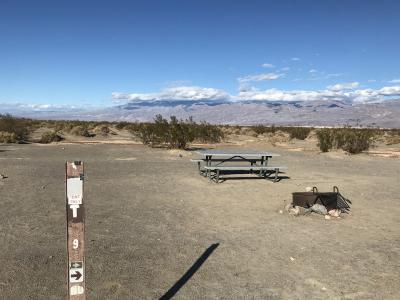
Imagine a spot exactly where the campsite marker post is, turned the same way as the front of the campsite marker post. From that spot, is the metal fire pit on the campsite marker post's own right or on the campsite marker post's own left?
on the campsite marker post's own left

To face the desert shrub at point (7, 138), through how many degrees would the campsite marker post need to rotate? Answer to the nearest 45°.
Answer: approximately 180°

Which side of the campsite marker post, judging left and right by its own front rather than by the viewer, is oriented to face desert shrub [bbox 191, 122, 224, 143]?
back

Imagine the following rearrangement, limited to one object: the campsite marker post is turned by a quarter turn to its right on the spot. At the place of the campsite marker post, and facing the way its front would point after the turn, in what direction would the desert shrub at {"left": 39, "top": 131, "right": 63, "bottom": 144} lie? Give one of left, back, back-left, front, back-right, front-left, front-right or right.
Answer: right

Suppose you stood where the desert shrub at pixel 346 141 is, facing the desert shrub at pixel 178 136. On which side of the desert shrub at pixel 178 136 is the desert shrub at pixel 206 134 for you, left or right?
right

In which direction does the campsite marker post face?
toward the camera

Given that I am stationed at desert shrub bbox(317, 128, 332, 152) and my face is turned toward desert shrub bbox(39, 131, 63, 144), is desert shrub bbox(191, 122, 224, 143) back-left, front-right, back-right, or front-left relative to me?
front-right

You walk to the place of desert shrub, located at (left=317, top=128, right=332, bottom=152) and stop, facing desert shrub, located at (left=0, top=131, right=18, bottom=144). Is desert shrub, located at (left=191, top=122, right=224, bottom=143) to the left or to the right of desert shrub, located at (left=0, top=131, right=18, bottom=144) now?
right

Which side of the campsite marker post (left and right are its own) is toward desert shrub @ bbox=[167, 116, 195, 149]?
back

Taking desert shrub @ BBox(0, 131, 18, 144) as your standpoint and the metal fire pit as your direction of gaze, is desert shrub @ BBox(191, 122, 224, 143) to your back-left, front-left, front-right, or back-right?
front-left

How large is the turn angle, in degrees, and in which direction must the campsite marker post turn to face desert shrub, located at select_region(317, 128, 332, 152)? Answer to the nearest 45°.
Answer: approximately 135° to its left

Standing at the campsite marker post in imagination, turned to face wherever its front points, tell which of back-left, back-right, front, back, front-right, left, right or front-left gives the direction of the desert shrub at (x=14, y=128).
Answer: back
